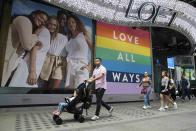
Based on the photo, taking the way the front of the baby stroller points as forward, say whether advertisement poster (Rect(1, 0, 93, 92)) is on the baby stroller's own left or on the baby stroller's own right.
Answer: on the baby stroller's own right

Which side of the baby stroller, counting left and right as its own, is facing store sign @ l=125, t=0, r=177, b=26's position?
back

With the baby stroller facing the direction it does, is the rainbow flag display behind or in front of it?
behind

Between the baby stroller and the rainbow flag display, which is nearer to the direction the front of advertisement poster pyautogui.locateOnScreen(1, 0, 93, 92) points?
the baby stroller

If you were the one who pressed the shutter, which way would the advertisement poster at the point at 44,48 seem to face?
facing the viewer and to the right of the viewer

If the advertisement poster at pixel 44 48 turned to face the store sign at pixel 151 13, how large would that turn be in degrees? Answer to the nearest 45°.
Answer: approximately 45° to its left

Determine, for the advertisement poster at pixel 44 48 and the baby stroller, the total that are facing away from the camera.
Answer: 0

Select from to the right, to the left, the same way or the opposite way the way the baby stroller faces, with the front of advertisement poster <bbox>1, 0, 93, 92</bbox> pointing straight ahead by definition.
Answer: to the right

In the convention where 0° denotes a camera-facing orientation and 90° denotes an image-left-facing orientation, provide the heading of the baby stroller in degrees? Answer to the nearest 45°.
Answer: approximately 45°
